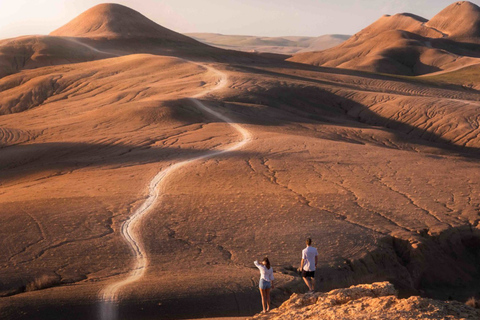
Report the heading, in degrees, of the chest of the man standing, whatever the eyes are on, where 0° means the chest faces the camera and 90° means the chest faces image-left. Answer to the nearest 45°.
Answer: approximately 180°

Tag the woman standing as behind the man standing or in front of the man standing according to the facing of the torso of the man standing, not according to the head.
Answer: behind
